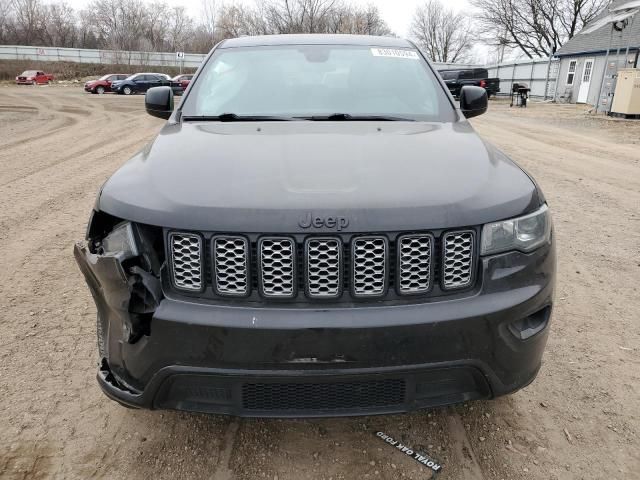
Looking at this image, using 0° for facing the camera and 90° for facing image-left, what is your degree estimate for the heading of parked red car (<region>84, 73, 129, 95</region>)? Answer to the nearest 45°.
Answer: approximately 45°

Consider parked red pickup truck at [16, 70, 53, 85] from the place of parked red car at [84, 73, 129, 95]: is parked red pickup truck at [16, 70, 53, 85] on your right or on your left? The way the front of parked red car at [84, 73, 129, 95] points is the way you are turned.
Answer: on your right

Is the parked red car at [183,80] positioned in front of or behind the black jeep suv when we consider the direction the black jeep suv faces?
behind

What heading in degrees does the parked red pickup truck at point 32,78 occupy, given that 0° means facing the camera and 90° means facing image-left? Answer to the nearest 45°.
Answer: approximately 45°

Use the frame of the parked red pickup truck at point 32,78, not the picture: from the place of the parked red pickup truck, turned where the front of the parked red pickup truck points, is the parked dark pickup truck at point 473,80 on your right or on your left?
on your left

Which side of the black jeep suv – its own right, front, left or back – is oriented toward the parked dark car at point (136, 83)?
back

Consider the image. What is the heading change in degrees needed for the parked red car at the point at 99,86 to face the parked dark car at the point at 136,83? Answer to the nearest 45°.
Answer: approximately 135° to its left
